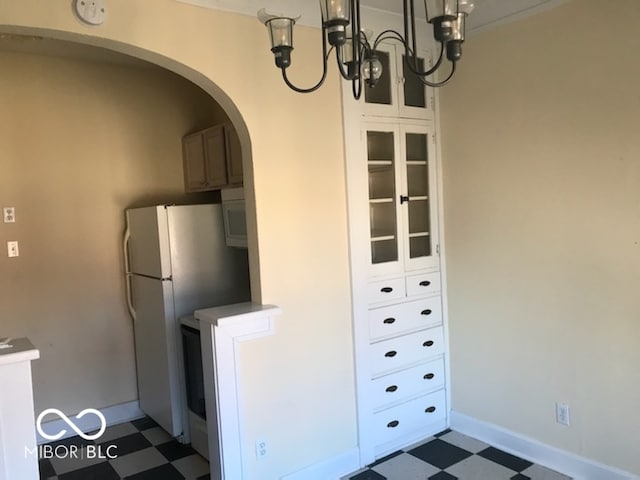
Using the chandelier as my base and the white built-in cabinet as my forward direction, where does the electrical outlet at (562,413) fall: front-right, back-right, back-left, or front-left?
front-right

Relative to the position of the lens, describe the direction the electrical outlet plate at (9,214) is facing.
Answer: facing the viewer

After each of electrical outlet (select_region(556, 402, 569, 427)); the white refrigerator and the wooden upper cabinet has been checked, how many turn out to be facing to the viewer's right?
0

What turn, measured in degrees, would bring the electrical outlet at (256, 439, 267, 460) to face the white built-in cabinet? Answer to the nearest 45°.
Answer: approximately 90° to its left

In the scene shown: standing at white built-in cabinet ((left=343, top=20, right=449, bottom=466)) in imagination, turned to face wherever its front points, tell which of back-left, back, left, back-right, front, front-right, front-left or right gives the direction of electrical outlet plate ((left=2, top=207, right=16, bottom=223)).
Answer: back-right

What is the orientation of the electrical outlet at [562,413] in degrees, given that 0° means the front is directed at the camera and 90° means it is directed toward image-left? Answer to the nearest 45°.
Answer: approximately 45°

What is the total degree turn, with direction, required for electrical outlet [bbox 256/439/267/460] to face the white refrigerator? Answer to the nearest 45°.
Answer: approximately 180°

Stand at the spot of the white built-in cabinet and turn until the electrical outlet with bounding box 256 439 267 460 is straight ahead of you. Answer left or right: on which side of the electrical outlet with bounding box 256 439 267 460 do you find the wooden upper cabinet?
right

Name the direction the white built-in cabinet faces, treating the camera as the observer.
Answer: facing the viewer and to the right of the viewer

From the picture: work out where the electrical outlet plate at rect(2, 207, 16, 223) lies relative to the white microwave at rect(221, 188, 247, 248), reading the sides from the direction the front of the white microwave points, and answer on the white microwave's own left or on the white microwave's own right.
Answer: on the white microwave's own right

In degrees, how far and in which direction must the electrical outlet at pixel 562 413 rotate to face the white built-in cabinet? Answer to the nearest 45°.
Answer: approximately 45° to its right

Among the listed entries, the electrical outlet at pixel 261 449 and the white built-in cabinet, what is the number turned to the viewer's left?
0

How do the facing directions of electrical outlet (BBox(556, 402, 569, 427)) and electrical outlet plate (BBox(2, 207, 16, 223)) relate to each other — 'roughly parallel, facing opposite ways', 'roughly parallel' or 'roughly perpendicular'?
roughly perpendicular

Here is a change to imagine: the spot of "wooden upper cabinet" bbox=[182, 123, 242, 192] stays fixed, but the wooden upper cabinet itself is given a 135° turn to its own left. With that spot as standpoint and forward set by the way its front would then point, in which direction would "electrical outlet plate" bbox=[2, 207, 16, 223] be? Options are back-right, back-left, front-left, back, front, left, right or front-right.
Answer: back

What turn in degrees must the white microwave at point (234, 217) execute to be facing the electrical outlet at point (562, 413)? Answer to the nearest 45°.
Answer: approximately 90° to its left

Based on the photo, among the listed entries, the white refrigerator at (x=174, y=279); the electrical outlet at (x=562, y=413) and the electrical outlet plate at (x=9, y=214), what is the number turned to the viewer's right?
0
